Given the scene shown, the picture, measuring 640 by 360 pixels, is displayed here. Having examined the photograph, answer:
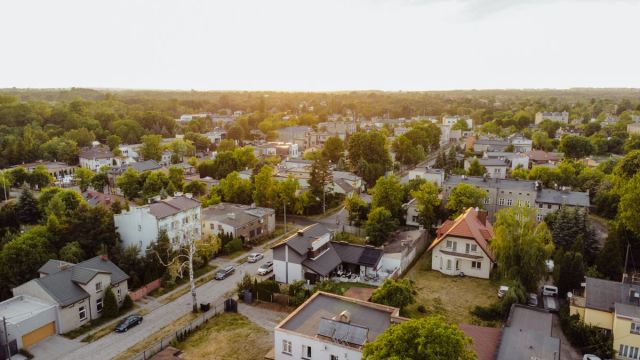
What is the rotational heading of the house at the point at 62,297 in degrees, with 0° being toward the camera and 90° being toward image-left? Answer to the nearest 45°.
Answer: approximately 315°

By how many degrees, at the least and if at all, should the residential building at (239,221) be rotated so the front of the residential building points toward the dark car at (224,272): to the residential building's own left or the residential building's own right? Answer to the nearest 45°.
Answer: approximately 45° to the residential building's own right

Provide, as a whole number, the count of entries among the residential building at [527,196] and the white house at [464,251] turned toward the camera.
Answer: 2

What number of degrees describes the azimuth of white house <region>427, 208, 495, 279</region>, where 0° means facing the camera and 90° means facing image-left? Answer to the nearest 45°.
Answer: approximately 0°

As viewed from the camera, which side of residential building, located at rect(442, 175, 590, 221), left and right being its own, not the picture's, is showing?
front

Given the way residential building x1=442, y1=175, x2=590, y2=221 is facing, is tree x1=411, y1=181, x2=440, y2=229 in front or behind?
in front
